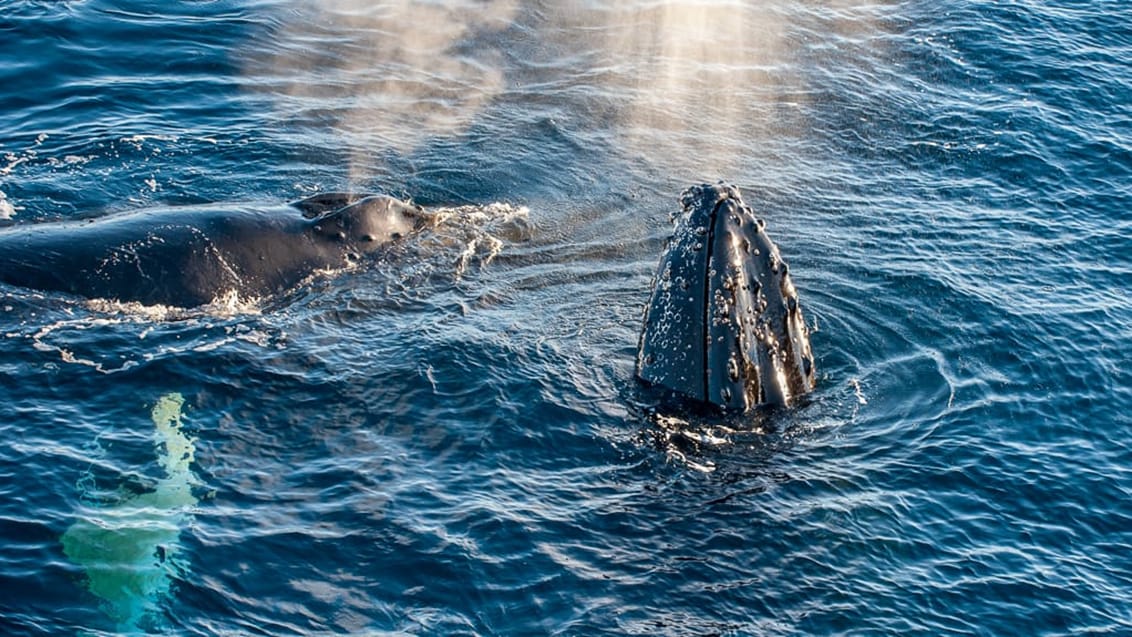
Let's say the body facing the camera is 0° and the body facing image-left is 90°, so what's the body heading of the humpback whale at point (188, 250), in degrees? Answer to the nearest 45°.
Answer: approximately 270°
